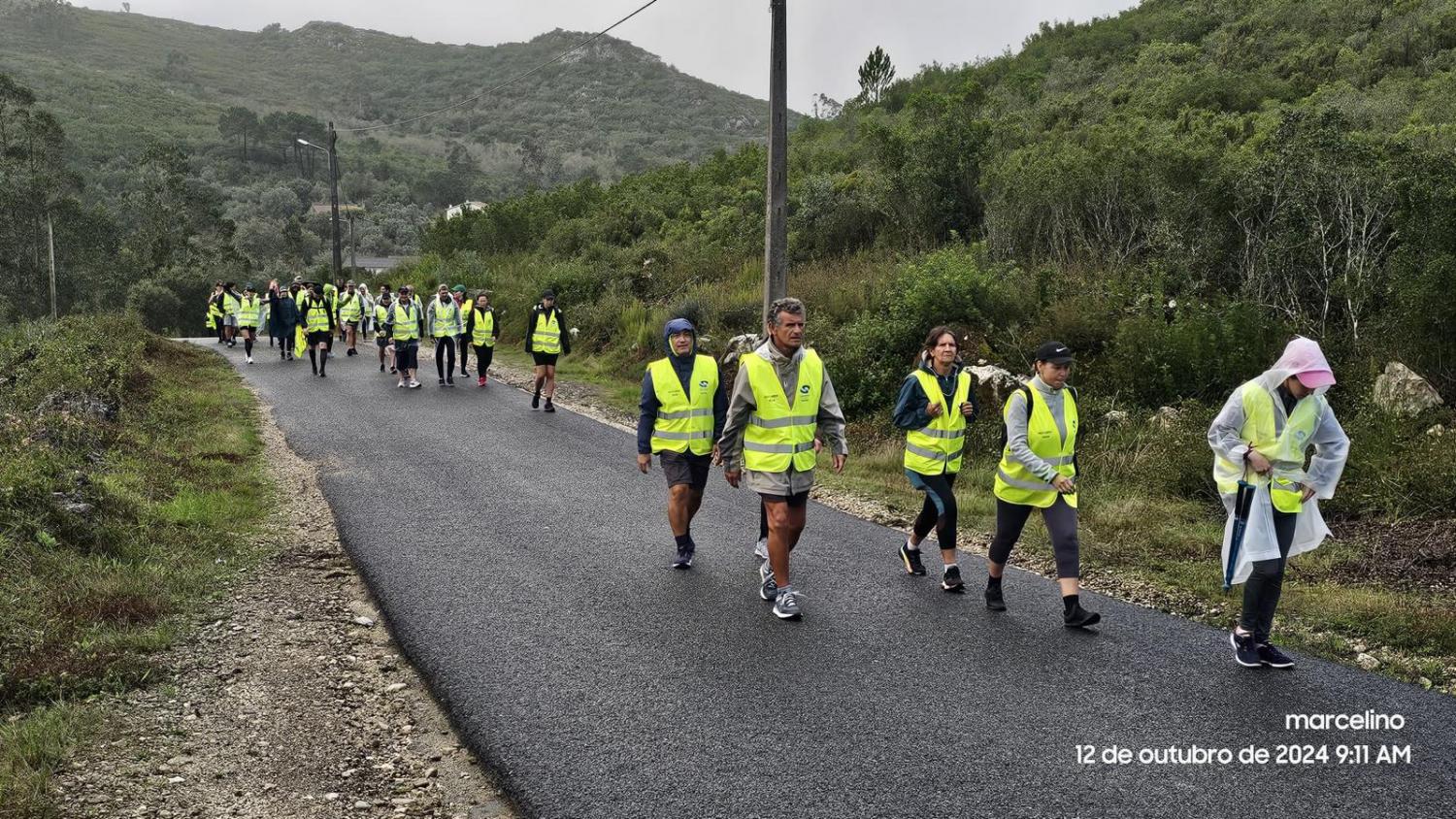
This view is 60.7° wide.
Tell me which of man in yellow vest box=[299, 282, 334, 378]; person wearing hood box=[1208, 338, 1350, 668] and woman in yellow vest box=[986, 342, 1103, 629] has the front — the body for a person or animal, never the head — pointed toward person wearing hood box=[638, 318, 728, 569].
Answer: the man in yellow vest

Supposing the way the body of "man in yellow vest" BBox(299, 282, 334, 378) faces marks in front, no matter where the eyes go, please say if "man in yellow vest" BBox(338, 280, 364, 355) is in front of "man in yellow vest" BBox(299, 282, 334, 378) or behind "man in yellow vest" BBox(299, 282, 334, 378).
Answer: behind

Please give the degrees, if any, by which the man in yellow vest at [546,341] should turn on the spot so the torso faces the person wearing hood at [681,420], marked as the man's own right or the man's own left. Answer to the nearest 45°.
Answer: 0° — they already face them

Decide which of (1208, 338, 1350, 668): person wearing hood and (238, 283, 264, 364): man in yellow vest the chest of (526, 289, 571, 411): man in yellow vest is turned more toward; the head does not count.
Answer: the person wearing hood

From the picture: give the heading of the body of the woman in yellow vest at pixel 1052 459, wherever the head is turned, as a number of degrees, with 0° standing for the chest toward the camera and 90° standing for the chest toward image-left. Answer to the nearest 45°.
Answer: approximately 315°

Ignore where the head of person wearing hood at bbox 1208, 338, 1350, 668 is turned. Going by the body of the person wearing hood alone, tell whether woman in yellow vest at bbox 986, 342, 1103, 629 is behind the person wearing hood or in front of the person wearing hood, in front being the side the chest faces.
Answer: behind

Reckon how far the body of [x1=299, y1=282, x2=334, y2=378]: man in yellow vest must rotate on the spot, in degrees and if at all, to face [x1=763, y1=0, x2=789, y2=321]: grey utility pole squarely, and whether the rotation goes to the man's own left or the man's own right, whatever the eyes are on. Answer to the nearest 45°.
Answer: approximately 45° to the man's own left

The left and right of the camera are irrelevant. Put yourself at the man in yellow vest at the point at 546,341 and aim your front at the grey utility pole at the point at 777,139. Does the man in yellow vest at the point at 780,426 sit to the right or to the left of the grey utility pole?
right

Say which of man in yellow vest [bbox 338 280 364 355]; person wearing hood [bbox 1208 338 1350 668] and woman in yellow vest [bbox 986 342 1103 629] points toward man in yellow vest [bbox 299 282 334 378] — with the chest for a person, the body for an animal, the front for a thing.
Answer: man in yellow vest [bbox 338 280 364 355]

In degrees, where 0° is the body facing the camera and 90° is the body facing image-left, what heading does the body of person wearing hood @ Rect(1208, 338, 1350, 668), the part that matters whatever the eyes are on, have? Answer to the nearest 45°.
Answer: approximately 315°

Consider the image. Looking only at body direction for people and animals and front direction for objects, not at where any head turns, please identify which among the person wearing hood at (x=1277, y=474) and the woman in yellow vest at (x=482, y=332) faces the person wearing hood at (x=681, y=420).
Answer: the woman in yellow vest
